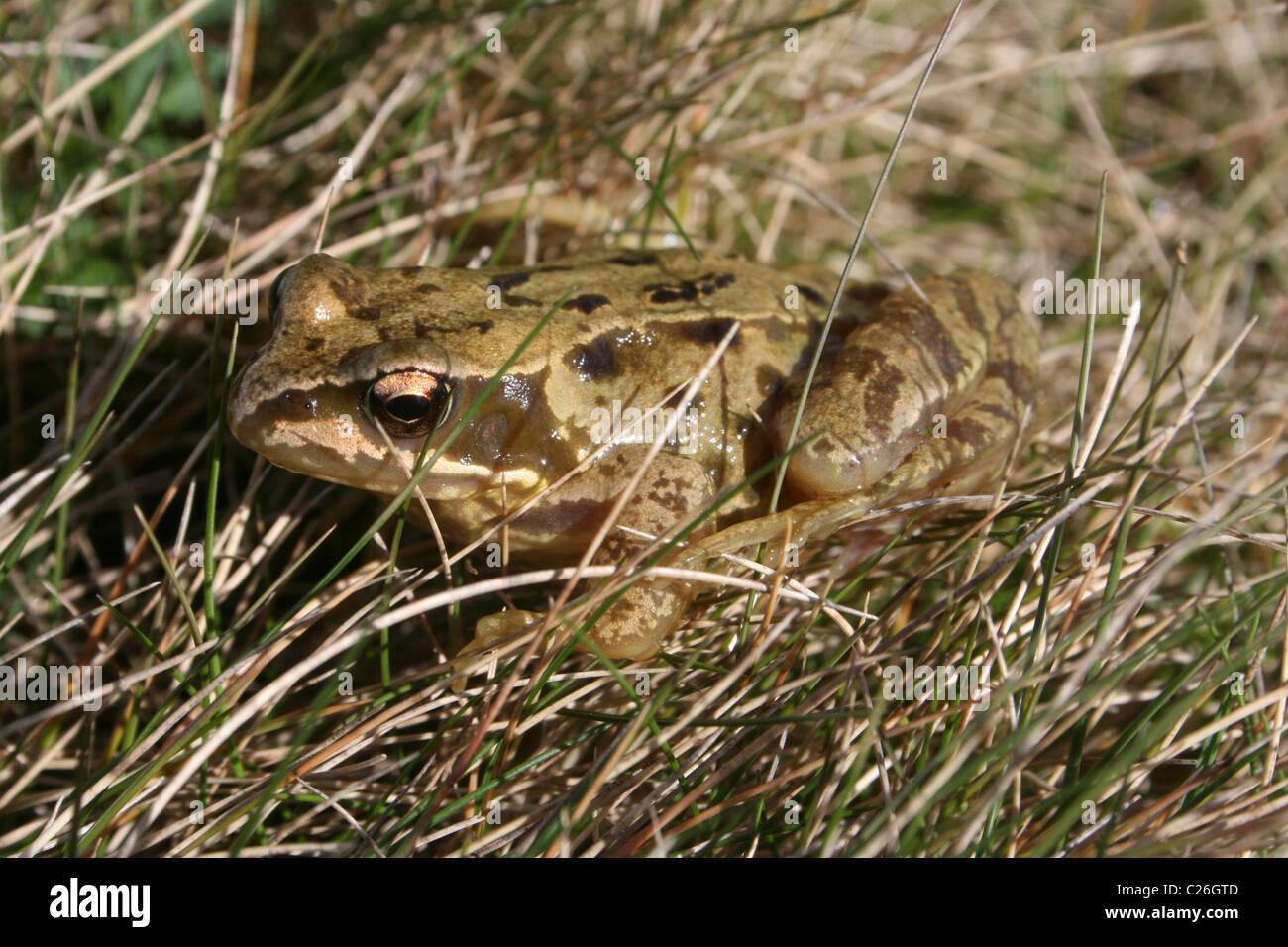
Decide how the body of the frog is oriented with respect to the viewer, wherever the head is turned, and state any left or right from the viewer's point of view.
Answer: facing to the left of the viewer
